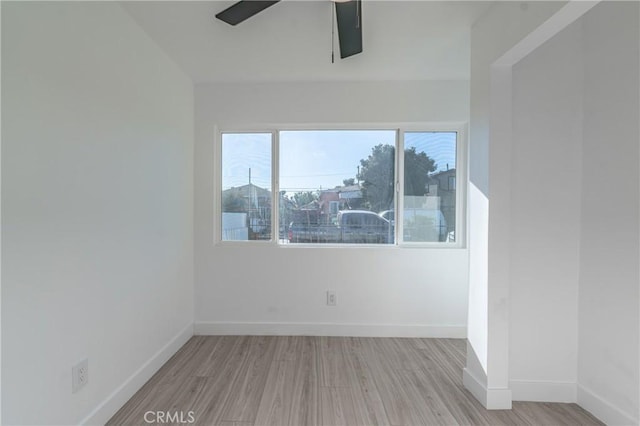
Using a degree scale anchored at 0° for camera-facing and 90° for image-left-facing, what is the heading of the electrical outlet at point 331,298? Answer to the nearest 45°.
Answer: approximately 0°
